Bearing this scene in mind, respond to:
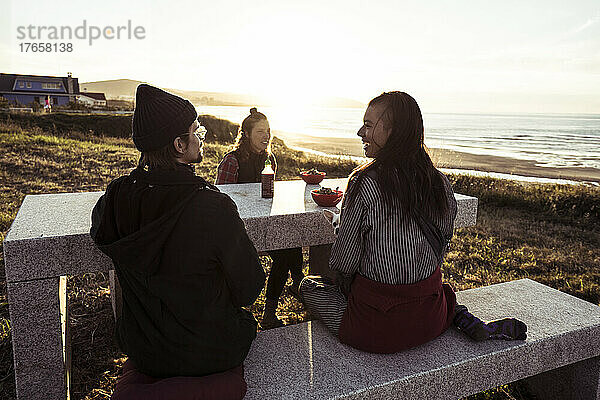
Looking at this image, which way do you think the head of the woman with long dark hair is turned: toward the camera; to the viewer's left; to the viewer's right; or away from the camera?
to the viewer's left

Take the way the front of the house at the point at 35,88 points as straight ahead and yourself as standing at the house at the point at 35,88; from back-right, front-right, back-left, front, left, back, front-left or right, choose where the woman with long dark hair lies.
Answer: front

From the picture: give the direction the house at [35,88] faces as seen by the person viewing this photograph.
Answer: facing the viewer

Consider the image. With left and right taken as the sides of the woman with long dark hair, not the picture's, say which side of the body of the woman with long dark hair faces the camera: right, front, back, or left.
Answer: back

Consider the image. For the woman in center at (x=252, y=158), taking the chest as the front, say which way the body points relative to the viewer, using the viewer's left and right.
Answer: facing the viewer and to the right of the viewer

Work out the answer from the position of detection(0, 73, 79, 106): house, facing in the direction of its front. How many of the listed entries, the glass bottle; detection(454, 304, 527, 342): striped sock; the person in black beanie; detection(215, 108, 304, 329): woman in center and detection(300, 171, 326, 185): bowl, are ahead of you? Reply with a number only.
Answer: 5

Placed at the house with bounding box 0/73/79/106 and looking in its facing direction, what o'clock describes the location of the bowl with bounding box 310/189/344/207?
The bowl is roughly at 12 o'clock from the house.

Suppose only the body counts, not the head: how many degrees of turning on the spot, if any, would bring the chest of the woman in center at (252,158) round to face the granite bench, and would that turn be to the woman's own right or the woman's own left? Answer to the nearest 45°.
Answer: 0° — they already face it

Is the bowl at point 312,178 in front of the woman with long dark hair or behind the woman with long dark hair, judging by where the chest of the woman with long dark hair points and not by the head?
in front

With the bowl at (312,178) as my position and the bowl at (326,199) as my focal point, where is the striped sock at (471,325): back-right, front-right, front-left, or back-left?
front-left

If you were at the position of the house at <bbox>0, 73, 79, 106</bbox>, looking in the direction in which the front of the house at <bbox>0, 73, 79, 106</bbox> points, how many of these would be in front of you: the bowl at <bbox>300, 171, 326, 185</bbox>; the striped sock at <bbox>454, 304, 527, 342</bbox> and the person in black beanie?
3

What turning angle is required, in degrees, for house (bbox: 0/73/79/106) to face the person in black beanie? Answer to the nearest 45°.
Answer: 0° — it already faces them
